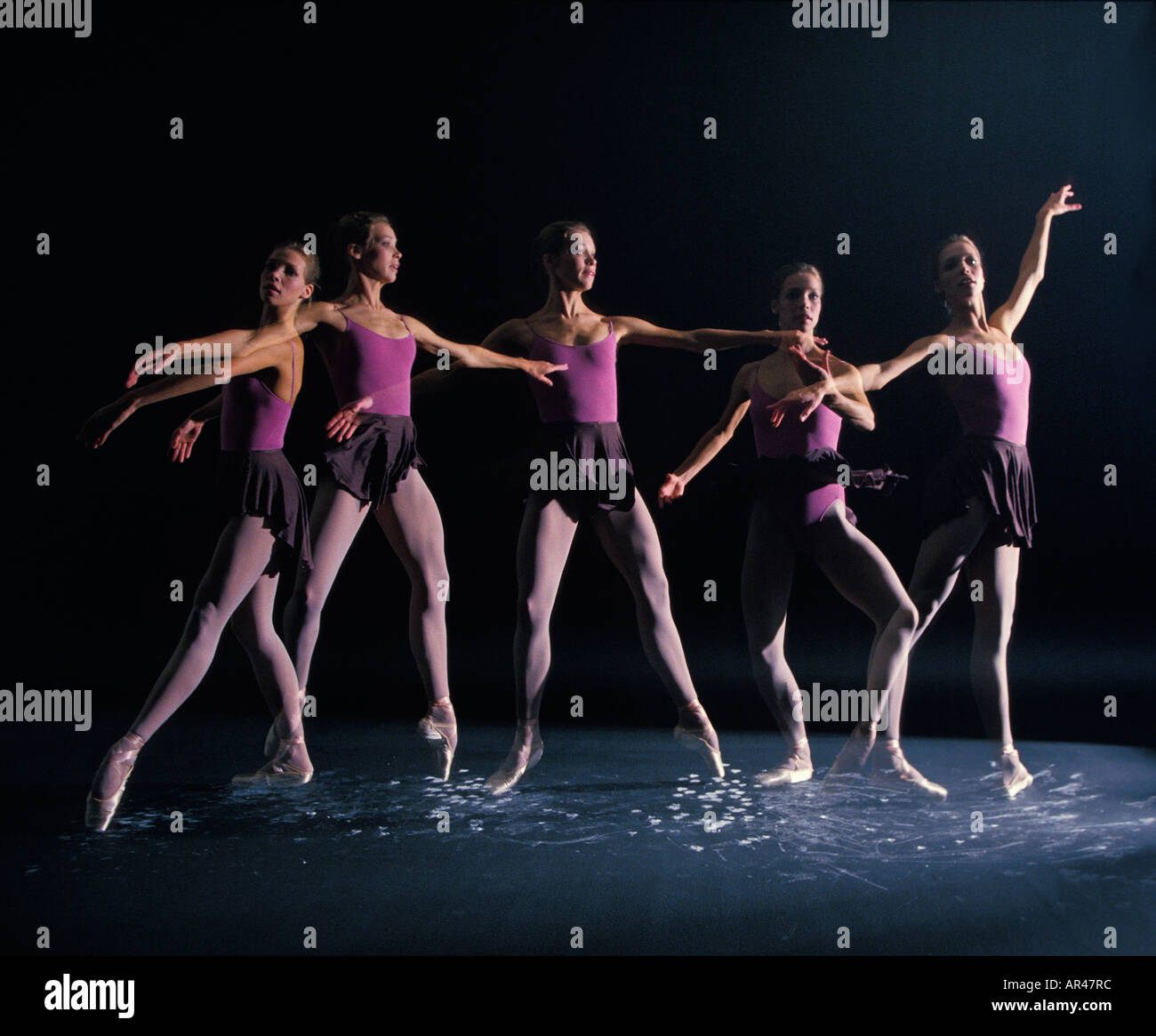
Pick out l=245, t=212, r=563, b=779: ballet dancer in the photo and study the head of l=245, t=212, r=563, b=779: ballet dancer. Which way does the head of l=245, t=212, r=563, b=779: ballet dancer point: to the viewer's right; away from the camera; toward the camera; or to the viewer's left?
to the viewer's right

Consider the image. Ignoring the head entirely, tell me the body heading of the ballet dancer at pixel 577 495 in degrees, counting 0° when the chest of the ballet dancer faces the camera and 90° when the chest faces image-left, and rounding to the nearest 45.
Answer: approximately 0°

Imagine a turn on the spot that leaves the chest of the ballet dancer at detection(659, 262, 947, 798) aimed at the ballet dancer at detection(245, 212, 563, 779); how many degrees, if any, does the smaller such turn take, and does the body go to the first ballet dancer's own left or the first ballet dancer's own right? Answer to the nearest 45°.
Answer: approximately 90° to the first ballet dancer's own right

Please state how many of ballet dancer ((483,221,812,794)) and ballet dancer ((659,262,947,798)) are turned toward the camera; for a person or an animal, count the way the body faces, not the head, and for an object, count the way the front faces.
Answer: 2

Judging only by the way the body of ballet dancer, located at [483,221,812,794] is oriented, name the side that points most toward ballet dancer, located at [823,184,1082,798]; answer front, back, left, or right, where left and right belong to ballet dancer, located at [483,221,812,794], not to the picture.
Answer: left

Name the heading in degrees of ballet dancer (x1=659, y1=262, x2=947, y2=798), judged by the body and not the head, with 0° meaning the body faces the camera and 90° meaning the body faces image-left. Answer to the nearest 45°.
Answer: approximately 0°

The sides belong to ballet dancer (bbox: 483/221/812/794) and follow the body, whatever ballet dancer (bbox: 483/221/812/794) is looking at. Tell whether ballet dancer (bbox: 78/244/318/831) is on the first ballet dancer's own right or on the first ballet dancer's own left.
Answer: on the first ballet dancer's own right
